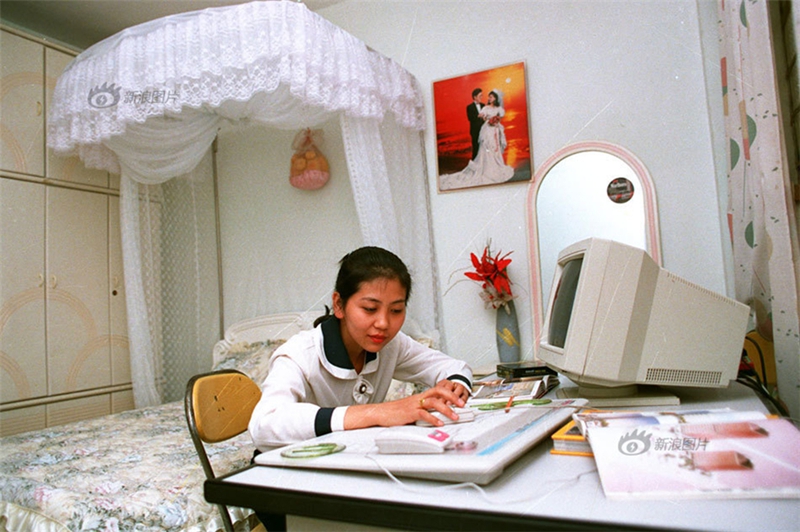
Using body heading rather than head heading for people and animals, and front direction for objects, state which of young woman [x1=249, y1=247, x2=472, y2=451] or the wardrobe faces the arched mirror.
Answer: the wardrobe

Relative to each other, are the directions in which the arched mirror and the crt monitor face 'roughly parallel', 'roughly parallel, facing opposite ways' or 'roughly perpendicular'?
roughly perpendicular

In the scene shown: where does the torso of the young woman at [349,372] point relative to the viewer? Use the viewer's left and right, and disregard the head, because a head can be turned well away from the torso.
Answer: facing the viewer and to the right of the viewer

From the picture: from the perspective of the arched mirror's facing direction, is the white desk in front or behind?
in front

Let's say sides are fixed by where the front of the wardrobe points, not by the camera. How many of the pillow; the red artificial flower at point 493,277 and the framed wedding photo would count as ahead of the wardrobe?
3

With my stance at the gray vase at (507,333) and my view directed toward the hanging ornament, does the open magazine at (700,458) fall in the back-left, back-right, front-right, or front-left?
back-left

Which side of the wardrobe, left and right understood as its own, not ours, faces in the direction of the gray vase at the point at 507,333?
front

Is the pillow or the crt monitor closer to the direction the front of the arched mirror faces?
the crt monitor

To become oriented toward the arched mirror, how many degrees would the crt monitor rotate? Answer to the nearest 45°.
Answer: approximately 90° to its right

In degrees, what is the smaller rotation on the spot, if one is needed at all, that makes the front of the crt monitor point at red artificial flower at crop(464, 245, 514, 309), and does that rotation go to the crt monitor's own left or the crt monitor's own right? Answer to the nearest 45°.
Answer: approximately 45° to the crt monitor's own right

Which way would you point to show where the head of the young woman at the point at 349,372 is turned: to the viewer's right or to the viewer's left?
to the viewer's right

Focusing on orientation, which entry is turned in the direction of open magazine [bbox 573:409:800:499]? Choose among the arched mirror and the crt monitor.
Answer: the arched mirror

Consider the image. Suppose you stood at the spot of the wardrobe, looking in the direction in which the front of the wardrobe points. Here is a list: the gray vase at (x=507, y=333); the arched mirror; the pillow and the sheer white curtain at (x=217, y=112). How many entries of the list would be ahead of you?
4

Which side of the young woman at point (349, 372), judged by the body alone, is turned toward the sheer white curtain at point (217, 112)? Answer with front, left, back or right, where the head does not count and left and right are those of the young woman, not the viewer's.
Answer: back

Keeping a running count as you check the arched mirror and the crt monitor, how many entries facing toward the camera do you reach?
1

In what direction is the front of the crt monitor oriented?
to the viewer's left

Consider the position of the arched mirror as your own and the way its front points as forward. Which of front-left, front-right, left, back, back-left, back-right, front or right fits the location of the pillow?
right

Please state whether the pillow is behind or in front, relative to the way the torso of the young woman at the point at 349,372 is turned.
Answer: behind
